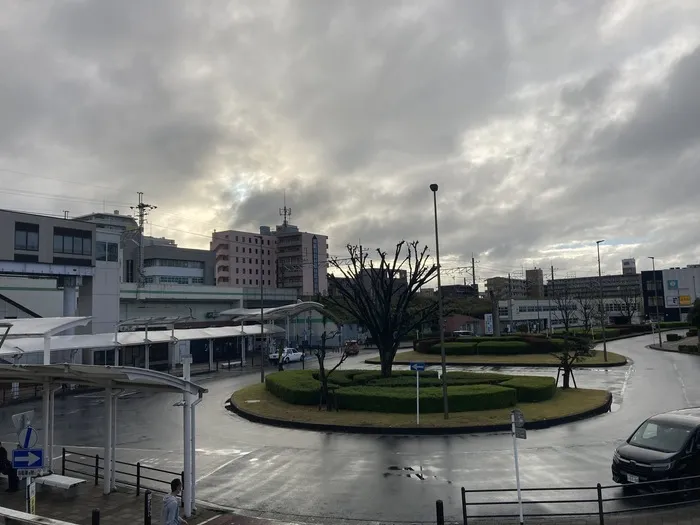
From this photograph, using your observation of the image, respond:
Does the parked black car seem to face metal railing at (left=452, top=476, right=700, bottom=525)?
yes

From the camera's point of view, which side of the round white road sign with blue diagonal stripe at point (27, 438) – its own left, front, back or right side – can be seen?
front

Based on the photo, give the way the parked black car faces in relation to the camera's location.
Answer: facing the viewer and to the left of the viewer

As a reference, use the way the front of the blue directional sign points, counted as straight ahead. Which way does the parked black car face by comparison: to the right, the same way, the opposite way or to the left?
to the right

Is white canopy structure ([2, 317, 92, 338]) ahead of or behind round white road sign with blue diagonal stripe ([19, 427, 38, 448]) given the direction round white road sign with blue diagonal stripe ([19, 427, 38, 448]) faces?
behind

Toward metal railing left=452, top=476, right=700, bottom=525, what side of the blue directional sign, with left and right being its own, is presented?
left

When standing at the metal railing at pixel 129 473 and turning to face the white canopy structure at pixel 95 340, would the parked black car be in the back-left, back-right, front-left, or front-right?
back-right

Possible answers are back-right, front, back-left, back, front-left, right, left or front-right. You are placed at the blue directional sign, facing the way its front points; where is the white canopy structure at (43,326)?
back
